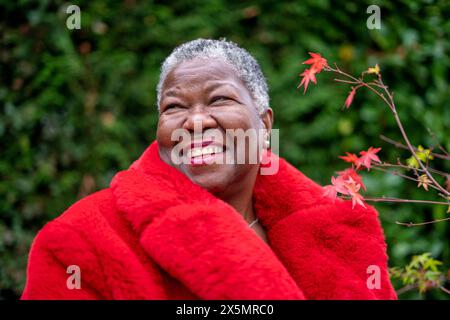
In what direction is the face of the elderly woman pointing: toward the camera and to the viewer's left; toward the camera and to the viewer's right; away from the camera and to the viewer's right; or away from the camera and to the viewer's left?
toward the camera and to the viewer's left

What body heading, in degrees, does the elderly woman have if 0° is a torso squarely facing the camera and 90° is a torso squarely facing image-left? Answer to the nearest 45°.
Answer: approximately 0°
